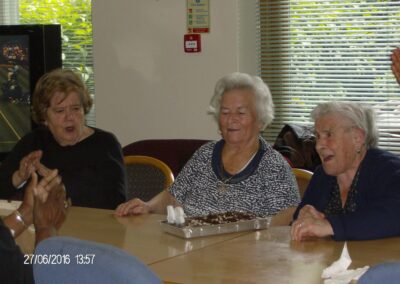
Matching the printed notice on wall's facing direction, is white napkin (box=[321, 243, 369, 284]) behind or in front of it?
in front

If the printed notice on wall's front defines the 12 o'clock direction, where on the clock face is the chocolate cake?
The chocolate cake is roughly at 12 o'clock from the printed notice on wall.

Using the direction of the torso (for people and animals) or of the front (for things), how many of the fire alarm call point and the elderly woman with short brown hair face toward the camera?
2

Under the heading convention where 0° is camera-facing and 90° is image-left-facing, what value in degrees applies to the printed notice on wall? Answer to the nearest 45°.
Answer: approximately 0°

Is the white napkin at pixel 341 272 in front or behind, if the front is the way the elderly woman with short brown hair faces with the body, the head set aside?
in front

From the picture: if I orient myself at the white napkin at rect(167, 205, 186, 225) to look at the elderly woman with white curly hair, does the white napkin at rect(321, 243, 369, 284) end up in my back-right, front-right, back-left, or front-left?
back-right

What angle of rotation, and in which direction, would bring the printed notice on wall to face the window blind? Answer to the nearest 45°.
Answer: approximately 90° to its left

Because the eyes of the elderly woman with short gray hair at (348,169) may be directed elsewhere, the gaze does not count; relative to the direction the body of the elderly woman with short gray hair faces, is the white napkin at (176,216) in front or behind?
in front

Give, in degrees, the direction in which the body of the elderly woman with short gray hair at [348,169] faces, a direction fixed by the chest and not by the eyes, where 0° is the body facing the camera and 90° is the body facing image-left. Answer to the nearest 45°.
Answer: approximately 45°
